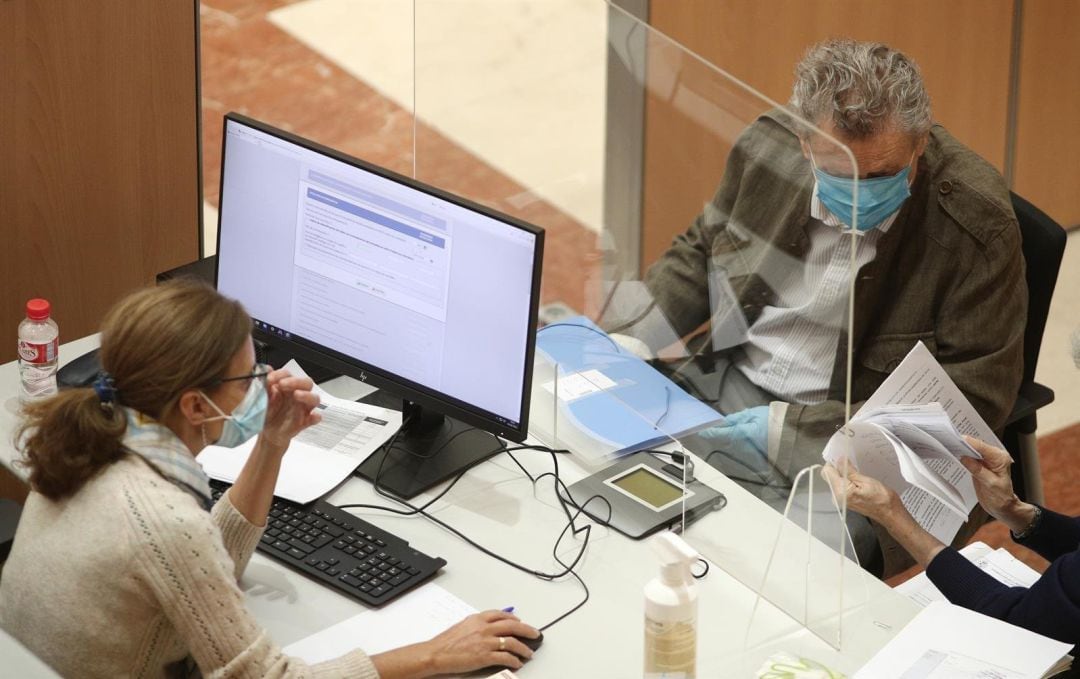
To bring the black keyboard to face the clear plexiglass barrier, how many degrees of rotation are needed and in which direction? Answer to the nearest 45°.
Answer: approximately 180°

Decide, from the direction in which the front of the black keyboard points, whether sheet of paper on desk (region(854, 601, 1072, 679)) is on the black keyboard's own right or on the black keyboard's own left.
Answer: on the black keyboard's own left

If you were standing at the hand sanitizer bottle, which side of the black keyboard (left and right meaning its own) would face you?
left

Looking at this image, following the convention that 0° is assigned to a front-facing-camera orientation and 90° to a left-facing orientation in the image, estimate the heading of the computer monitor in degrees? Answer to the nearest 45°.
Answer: approximately 45°

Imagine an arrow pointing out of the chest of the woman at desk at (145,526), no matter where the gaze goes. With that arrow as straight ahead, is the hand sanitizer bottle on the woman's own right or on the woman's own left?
on the woman's own right

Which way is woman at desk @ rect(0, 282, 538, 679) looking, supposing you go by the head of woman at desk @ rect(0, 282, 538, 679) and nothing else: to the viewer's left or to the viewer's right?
to the viewer's right
